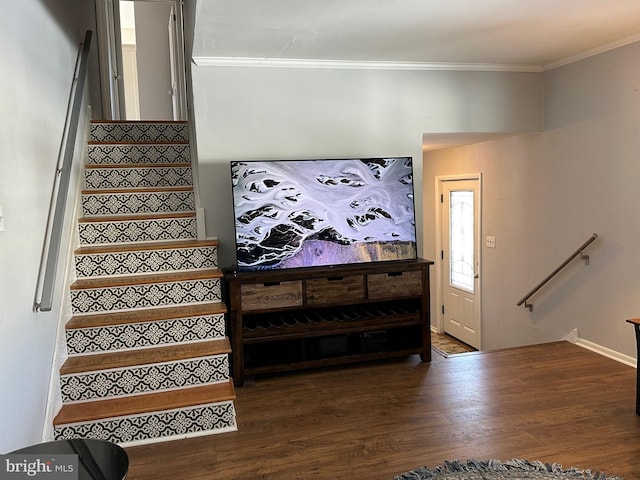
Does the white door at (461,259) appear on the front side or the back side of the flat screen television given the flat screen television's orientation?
on the back side

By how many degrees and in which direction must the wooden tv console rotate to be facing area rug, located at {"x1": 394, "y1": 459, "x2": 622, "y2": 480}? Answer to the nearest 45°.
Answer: approximately 45° to its left

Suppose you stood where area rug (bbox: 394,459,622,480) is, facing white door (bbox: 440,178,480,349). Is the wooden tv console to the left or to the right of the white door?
left

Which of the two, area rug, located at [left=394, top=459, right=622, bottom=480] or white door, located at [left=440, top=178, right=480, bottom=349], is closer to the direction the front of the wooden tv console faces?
the area rug

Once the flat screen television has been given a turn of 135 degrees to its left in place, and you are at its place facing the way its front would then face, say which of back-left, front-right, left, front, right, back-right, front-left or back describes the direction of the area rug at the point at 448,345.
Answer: front

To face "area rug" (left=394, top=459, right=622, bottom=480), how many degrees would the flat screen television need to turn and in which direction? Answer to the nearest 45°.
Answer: approximately 45° to its left

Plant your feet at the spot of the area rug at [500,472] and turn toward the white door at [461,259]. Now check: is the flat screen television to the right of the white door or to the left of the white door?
left

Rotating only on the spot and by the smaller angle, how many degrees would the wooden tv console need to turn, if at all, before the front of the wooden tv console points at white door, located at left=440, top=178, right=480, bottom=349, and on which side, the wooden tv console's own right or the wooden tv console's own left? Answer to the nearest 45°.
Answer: approximately 135° to the wooden tv console's own left

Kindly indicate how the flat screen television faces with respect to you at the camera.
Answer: facing the viewer
